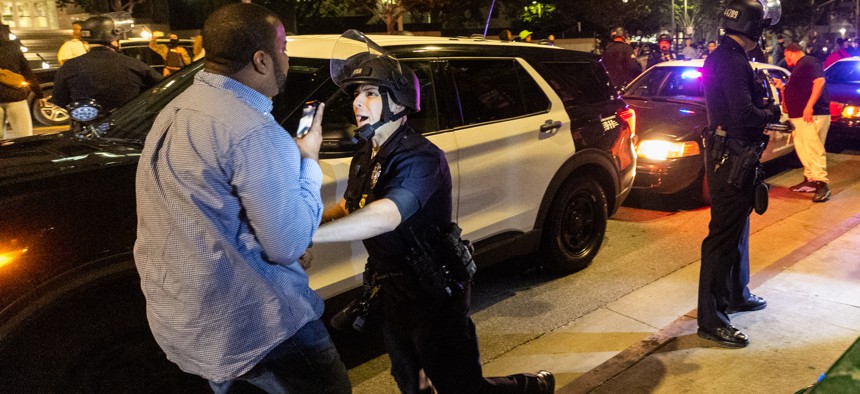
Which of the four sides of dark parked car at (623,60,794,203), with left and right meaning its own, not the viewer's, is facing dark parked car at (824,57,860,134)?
back

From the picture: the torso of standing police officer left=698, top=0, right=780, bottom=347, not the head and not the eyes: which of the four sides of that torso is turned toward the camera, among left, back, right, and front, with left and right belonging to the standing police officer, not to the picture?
right

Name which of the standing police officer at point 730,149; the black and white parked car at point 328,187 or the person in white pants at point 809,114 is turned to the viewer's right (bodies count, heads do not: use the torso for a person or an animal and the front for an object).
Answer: the standing police officer

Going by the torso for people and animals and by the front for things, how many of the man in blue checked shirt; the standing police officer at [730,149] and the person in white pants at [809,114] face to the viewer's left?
1

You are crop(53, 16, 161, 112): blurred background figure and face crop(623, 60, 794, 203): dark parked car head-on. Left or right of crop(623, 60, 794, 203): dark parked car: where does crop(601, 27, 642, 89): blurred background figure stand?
left

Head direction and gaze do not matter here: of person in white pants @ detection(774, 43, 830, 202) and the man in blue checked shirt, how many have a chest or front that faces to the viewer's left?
1

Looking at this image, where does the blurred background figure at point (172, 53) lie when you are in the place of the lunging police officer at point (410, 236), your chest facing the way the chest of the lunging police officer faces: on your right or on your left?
on your right

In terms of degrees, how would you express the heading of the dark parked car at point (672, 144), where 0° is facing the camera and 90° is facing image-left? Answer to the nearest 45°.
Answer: approximately 45°

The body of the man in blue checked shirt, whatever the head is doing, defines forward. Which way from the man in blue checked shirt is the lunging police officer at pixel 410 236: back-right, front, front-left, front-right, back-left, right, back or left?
front

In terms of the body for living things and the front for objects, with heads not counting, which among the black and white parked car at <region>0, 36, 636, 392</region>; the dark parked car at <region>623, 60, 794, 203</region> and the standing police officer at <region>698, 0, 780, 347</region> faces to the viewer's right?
the standing police officer

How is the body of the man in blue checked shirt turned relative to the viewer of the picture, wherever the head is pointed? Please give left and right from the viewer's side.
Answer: facing away from the viewer and to the right of the viewer

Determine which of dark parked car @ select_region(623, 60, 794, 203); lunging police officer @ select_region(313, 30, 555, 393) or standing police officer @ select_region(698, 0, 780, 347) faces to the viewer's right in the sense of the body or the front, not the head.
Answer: standing police officer @ select_region(698, 0, 780, 347)

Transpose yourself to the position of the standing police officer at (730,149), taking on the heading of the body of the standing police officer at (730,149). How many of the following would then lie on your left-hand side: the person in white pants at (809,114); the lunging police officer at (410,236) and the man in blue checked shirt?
1

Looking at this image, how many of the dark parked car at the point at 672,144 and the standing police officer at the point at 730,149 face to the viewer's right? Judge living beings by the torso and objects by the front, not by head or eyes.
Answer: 1
